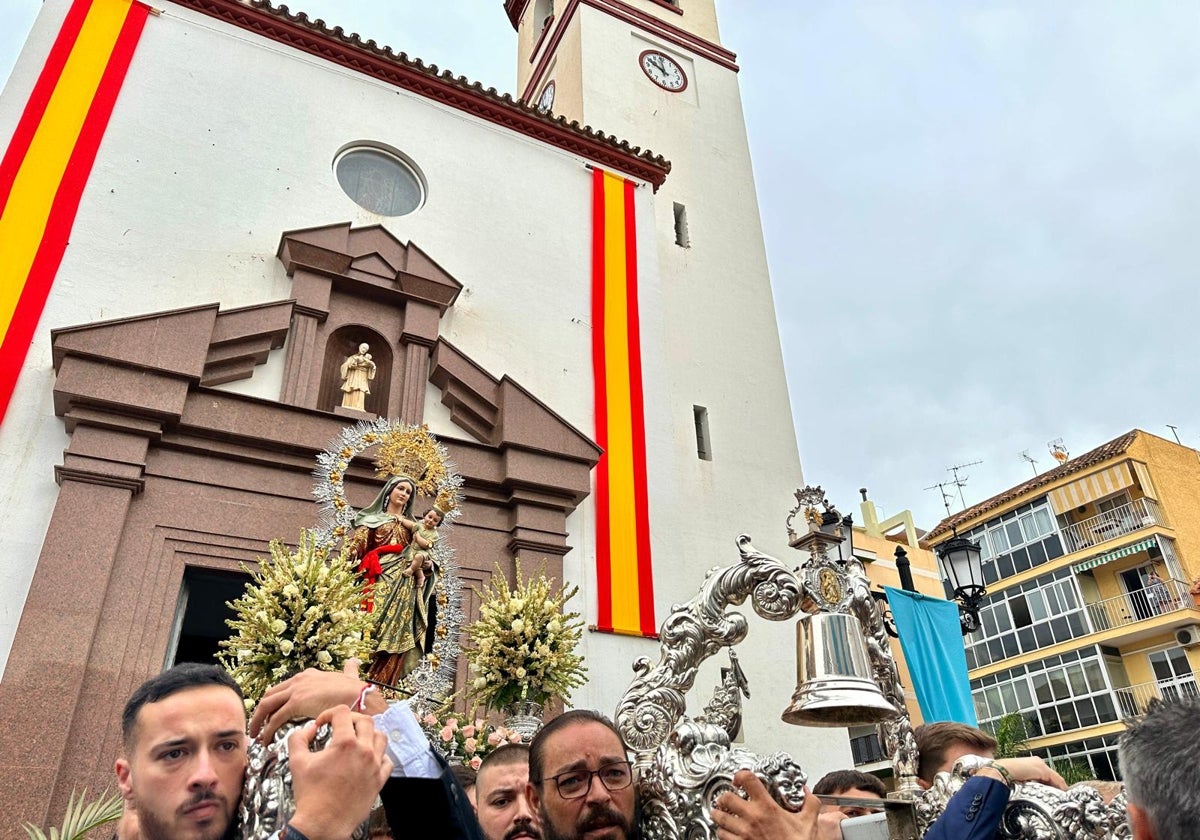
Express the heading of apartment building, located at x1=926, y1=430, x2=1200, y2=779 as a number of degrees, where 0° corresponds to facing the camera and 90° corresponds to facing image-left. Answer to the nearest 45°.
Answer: approximately 45°

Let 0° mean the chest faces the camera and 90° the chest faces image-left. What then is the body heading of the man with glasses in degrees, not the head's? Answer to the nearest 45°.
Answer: approximately 315°

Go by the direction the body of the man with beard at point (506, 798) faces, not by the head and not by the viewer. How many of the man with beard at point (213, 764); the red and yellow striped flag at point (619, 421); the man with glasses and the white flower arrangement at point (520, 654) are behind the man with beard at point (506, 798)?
2

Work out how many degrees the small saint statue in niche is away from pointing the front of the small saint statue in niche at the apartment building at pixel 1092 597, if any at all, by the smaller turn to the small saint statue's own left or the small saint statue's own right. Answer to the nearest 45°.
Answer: approximately 90° to the small saint statue's own left

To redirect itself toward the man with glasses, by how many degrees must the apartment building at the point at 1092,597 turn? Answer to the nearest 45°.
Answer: approximately 45° to its left

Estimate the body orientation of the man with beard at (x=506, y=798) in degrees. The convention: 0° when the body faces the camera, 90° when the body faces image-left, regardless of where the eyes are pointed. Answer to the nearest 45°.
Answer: approximately 0°
